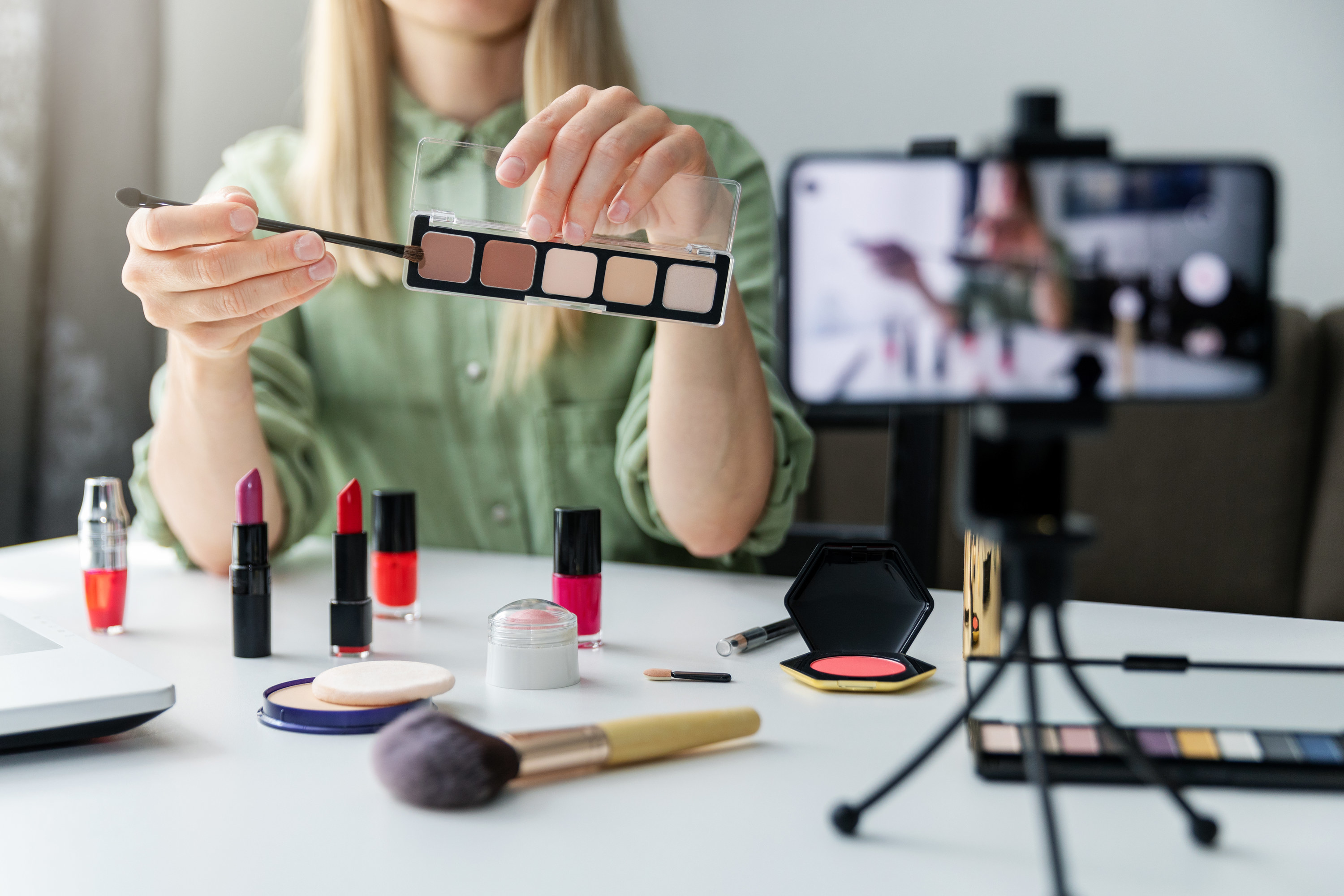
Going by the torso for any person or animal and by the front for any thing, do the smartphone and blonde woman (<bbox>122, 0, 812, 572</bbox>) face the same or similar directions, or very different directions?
same or similar directions

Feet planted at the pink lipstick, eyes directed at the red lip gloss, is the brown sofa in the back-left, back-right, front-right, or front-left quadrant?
back-right

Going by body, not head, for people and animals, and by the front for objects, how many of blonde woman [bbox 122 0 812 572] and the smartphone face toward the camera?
2

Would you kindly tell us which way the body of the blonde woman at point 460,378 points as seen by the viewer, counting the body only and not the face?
toward the camera

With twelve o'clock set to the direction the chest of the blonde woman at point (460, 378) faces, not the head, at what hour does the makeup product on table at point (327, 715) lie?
The makeup product on table is roughly at 12 o'clock from the blonde woman.

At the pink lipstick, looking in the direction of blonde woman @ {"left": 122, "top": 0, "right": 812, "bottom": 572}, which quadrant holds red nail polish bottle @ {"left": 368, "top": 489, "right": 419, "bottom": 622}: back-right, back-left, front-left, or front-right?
front-right

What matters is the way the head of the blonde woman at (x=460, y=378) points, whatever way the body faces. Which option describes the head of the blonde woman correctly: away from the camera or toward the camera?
toward the camera

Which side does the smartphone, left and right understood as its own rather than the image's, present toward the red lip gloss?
right

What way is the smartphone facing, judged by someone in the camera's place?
facing the viewer
